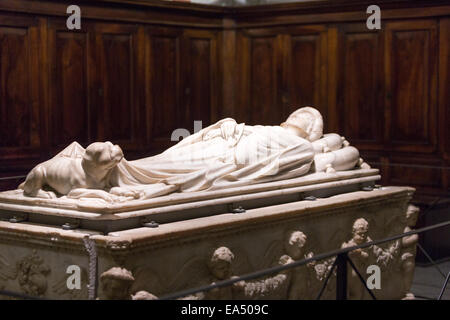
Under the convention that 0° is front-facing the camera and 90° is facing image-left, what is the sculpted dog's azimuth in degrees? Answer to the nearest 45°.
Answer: approximately 270°

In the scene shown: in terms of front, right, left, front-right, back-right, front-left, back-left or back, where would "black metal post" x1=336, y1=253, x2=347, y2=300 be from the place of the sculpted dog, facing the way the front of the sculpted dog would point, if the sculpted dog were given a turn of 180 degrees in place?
back-left
